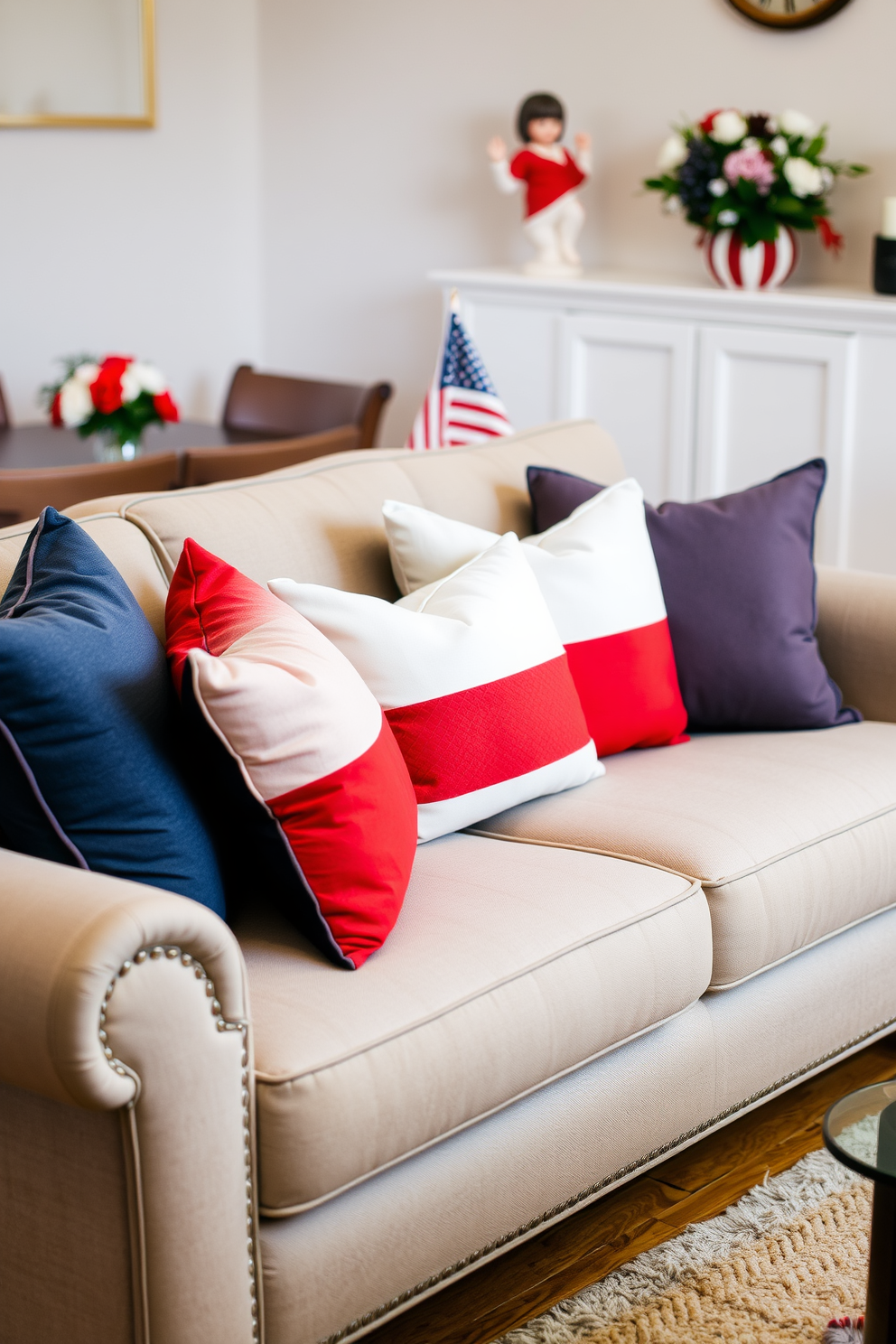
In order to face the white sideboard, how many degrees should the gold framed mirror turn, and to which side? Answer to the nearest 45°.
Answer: approximately 45° to its left

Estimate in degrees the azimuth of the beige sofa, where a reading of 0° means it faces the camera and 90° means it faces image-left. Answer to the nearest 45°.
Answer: approximately 315°

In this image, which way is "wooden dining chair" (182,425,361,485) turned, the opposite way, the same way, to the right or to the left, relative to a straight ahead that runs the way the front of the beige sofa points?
the opposite way

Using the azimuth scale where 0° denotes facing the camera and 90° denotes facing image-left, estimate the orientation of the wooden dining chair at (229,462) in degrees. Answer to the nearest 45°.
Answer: approximately 135°

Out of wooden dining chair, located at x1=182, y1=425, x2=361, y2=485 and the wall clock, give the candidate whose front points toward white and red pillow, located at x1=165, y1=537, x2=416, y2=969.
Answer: the wall clock

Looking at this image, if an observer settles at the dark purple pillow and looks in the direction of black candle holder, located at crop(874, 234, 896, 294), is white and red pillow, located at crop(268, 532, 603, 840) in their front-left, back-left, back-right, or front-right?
back-left

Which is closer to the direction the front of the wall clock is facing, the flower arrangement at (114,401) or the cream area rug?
the cream area rug

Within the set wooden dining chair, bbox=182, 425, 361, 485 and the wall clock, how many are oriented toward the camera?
1

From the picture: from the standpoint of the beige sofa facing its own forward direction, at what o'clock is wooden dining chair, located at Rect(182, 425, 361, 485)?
The wooden dining chair is roughly at 7 o'clock from the beige sofa.

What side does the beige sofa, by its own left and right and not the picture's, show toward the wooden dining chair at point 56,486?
back
